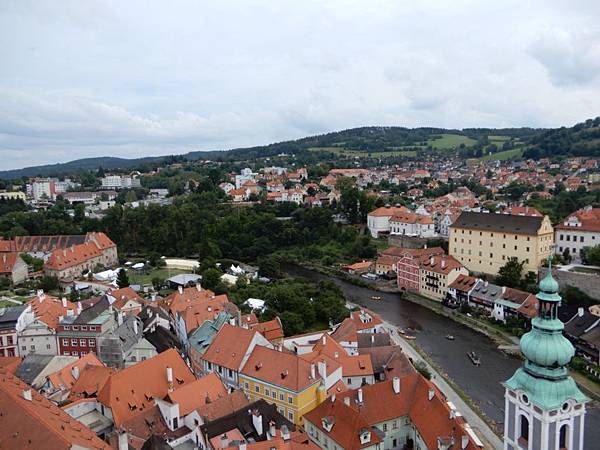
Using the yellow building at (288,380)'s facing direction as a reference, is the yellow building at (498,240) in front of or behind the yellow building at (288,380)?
behind

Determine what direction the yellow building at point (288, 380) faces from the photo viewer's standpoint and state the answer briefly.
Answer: facing the viewer and to the left of the viewer

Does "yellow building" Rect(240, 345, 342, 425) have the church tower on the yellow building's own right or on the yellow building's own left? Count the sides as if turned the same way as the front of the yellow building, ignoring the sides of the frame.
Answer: on the yellow building's own left

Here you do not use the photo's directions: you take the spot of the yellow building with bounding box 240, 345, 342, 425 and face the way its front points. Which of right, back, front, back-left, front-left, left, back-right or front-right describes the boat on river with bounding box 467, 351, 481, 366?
back

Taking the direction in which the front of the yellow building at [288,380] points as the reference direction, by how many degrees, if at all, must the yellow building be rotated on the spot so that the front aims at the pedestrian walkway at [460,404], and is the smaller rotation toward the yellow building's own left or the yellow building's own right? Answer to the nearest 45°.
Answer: approximately 135° to the yellow building's own left

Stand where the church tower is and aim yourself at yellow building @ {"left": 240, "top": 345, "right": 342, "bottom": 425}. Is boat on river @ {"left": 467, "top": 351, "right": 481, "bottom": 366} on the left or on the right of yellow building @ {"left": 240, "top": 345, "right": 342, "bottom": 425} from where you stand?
right

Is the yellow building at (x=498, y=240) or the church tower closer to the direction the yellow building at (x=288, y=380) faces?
the church tower
